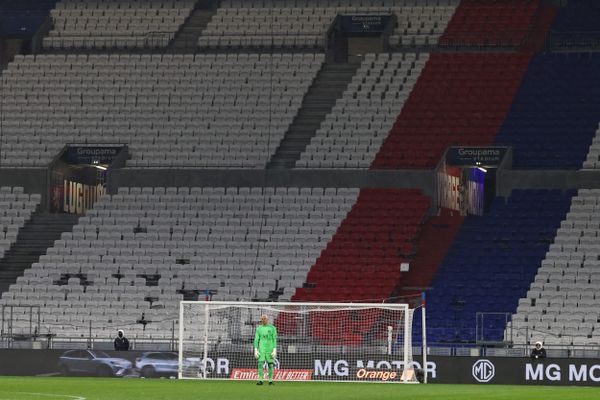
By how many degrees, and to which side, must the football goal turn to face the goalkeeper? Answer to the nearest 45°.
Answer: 0° — it already faces them

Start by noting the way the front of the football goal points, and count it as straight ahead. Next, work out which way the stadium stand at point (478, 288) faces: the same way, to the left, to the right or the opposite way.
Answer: the same way

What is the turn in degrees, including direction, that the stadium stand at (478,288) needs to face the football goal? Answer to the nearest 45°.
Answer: approximately 45° to its right

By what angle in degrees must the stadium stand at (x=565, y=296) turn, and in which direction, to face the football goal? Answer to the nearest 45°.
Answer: approximately 45° to its right

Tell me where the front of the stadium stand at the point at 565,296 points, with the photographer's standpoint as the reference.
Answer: facing the viewer

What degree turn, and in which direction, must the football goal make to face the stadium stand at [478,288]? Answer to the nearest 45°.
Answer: approximately 135° to its left

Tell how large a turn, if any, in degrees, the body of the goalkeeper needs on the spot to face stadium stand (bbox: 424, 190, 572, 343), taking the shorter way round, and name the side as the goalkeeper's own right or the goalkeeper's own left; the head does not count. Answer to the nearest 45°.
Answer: approximately 135° to the goalkeeper's own left

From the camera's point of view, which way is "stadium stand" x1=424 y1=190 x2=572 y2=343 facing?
toward the camera

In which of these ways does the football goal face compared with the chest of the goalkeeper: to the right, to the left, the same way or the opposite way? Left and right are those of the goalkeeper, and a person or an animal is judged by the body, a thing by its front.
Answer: the same way
